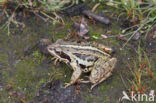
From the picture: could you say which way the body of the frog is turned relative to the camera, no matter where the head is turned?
to the viewer's left
